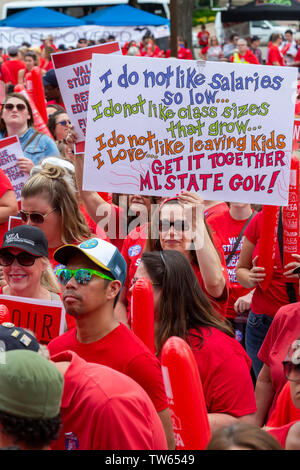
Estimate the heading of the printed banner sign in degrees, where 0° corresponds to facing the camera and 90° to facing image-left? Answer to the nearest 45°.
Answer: approximately 0°

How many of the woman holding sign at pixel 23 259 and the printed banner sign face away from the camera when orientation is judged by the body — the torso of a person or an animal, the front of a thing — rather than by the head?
0

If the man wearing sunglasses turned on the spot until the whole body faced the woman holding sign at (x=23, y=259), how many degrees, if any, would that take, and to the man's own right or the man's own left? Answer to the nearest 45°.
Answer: approximately 90° to the man's own right

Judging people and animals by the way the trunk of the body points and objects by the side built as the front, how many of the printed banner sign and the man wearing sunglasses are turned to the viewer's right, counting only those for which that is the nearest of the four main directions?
0

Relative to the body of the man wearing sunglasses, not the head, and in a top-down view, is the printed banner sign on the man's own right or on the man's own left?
on the man's own right

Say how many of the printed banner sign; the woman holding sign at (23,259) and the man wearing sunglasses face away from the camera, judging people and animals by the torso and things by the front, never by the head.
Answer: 0

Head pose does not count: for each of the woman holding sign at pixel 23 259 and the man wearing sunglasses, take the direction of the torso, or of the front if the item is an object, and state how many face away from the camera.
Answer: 0

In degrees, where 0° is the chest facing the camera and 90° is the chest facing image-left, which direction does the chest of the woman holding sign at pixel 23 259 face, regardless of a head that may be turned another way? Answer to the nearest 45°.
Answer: approximately 45°

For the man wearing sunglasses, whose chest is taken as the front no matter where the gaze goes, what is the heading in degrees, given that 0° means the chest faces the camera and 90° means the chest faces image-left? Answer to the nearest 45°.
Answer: approximately 45°

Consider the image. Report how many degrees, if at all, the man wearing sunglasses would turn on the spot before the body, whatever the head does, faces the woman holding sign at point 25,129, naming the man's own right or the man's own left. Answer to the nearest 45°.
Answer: approximately 135° to the man's own right

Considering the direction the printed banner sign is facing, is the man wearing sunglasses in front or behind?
in front

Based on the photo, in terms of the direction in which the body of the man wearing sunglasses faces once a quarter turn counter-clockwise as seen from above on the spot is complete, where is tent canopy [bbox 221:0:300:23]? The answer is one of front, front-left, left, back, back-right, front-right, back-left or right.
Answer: back-left

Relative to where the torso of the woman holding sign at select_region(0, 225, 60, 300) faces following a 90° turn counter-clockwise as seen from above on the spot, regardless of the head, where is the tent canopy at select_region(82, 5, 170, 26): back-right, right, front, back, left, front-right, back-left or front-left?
back-left
